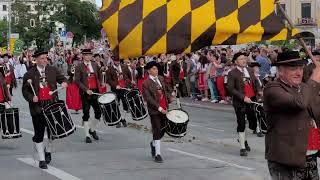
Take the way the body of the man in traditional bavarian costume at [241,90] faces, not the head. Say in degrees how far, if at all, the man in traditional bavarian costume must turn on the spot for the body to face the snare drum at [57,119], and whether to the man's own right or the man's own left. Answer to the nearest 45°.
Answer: approximately 90° to the man's own right

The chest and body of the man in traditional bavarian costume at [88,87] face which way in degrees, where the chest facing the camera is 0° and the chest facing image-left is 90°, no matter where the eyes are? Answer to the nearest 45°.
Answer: approximately 315°

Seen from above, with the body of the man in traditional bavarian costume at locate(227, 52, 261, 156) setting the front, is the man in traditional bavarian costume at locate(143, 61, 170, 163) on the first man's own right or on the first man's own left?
on the first man's own right
